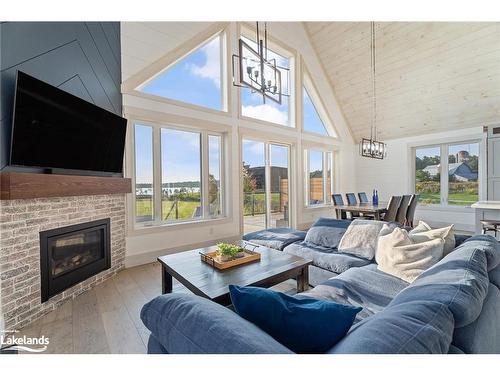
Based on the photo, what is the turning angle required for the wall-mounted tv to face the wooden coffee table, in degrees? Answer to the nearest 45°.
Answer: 0° — it already faces it

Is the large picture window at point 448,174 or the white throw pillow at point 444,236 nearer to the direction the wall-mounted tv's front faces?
the white throw pillow

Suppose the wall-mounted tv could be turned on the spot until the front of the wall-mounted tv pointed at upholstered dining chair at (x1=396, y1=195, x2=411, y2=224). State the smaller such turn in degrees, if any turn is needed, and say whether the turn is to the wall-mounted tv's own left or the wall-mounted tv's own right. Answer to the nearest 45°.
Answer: approximately 45° to the wall-mounted tv's own left
